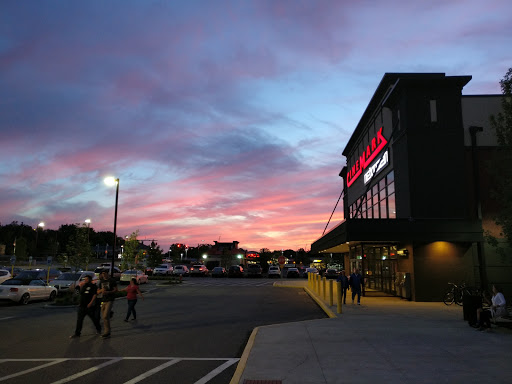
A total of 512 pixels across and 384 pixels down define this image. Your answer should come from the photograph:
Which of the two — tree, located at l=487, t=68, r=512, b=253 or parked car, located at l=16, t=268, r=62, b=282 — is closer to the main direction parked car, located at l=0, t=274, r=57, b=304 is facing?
the parked car

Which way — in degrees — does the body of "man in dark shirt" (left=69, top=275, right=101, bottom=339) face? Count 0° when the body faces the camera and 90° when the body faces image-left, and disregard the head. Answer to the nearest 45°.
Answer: approximately 45°

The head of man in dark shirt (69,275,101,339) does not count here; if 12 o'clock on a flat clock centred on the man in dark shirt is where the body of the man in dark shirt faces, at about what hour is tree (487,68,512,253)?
The tree is roughly at 8 o'clock from the man in dark shirt.

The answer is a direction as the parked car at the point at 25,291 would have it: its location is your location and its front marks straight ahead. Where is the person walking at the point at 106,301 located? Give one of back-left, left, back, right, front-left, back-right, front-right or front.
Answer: back-right

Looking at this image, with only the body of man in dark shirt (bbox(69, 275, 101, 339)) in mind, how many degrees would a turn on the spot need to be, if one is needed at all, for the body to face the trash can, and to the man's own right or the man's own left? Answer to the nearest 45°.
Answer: approximately 135° to the man's own left

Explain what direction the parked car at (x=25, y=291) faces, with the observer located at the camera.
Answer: facing away from the viewer and to the right of the viewer

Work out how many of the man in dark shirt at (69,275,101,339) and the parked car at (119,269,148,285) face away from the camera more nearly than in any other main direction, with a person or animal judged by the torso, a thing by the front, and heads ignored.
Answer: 0

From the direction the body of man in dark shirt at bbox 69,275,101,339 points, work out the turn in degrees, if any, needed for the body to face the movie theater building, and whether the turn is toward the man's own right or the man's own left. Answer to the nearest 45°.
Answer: approximately 135° to the man's own left

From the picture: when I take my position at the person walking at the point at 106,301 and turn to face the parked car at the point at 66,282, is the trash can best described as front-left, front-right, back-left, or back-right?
back-right
